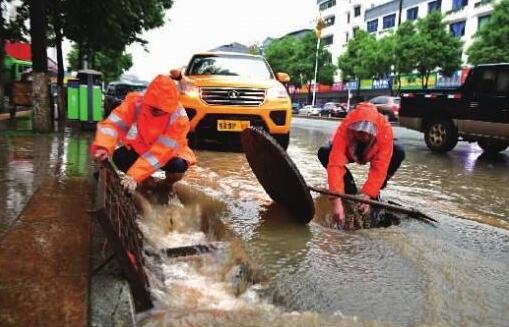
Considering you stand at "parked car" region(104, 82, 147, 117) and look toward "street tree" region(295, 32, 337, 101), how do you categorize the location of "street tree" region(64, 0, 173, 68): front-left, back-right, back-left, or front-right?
back-right

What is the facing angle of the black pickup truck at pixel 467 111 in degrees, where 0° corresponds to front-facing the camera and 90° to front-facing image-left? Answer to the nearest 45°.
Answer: approximately 270°

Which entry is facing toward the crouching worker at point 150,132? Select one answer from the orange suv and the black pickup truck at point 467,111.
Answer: the orange suv

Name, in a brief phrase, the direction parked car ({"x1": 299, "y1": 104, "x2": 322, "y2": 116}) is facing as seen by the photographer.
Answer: facing the viewer and to the left of the viewer

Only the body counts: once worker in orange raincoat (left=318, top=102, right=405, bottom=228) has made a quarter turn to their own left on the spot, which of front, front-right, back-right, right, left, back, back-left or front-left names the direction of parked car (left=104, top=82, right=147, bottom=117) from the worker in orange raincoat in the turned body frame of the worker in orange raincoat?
back-left

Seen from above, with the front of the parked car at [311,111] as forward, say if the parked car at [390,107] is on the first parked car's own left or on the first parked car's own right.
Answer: on the first parked car's own left

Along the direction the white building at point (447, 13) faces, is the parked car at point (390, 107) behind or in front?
in front

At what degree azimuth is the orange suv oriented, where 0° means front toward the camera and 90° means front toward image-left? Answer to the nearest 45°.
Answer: approximately 0°

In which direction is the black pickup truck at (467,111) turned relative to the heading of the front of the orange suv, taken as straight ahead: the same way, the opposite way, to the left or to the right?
to the left

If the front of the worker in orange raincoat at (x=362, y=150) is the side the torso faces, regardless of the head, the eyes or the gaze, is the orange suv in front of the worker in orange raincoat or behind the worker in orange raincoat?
behind
